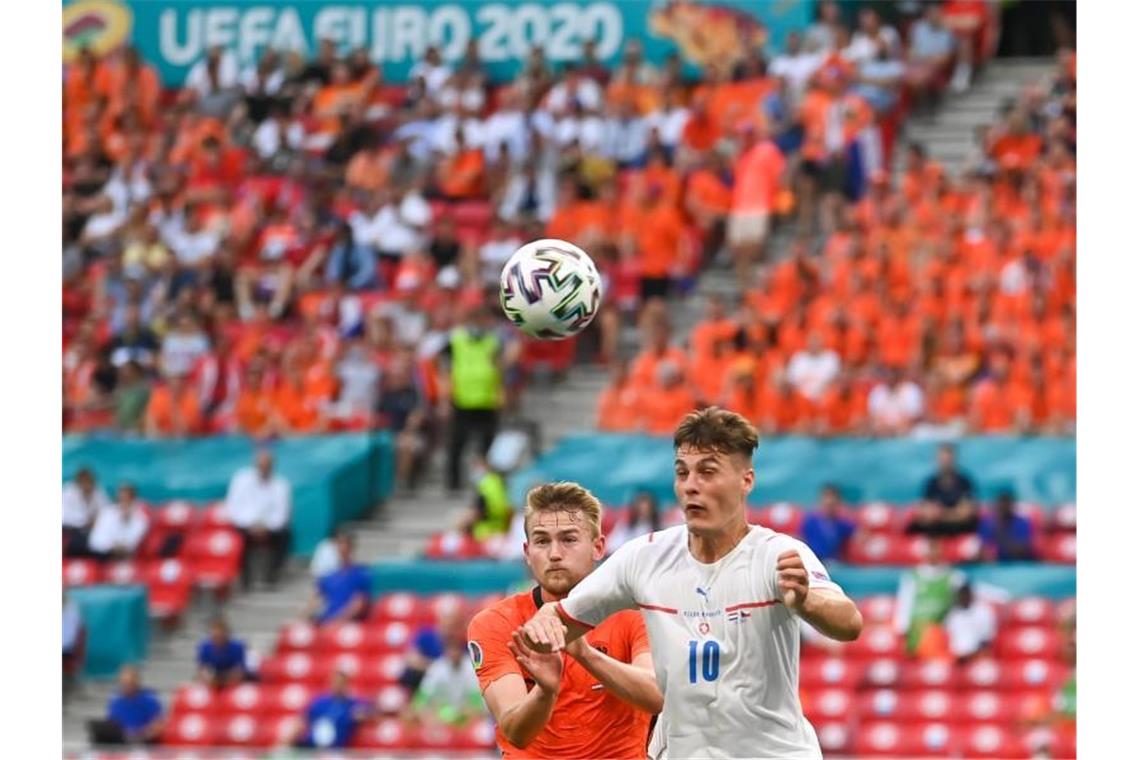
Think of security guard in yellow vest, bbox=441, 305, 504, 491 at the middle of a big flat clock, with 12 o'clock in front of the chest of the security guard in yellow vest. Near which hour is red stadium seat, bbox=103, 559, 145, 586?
The red stadium seat is roughly at 3 o'clock from the security guard in yellow vest.

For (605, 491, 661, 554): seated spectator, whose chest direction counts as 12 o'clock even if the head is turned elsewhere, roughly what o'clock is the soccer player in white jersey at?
The soccer player in white jersey is roughly at 12 o'clock from the seated spectator.

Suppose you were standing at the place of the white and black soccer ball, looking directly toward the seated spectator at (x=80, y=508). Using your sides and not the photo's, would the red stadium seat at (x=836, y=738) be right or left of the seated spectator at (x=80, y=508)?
right

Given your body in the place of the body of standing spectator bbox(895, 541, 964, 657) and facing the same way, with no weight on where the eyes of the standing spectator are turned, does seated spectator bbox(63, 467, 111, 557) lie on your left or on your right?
on your right

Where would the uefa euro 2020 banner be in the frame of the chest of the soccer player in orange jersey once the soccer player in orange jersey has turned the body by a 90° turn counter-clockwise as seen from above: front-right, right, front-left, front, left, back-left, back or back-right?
left

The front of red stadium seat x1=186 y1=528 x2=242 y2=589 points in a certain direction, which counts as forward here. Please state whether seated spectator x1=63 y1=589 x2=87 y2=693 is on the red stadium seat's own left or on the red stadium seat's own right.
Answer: on the red stadium seat's own right

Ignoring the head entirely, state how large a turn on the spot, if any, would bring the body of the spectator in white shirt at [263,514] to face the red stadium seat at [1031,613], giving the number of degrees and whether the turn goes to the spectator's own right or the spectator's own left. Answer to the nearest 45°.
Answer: approximately 45° to the spectator's own left

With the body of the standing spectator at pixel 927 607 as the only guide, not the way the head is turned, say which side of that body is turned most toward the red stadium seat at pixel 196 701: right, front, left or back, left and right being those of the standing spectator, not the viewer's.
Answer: right

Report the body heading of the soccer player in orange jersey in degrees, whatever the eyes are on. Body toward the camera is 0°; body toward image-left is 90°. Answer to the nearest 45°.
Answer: approximately 0°

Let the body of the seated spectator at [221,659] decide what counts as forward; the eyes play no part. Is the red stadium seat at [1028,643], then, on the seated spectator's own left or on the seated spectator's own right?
on the seated spectator's own left

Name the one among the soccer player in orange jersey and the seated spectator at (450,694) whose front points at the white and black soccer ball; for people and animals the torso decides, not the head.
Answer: the seated spectator
